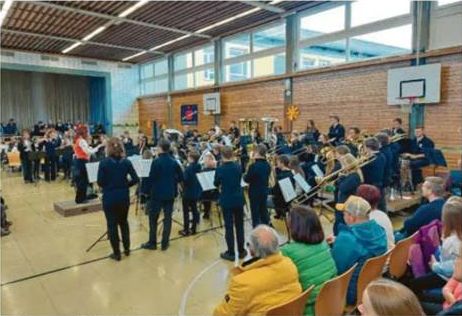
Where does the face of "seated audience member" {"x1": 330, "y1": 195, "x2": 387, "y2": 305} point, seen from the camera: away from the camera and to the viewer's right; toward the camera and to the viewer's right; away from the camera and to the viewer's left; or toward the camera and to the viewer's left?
away from the camera and to the viewer's left

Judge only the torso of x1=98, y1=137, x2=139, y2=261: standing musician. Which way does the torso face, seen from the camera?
away from the camera

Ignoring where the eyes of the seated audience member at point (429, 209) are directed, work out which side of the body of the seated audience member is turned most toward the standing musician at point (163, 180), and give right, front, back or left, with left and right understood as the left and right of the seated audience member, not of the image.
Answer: front

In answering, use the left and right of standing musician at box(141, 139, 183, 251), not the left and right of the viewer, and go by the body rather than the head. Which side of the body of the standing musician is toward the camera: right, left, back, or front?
back

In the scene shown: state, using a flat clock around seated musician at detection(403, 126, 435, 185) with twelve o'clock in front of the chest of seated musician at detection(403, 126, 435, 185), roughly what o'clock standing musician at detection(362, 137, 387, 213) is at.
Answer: standing musician at detection(362, 137, 387, 213) is roughly at 11 o'clock from seated musician at detection(403, 126, 435, 185).

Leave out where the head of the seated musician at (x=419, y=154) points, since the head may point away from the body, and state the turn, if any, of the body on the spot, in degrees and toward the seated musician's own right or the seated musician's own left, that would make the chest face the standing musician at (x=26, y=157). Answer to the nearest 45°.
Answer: approximately 45° to the seated musician's own right

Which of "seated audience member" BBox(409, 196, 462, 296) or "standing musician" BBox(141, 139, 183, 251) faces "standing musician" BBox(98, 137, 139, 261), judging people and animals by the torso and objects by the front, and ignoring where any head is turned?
the seated audience member

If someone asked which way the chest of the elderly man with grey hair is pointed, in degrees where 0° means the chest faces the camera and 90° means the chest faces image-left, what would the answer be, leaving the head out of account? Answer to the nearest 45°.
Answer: approximately 135°

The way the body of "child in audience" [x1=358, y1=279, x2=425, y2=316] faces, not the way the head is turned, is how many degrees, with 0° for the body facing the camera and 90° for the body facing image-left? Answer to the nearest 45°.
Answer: approximately 135°

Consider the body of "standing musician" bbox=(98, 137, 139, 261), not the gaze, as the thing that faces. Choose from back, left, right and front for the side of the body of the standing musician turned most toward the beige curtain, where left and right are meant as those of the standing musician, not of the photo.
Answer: front

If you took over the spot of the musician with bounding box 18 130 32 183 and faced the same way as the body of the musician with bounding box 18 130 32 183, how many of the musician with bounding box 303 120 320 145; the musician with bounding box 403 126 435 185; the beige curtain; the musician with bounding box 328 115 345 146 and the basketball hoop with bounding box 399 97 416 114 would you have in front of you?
4

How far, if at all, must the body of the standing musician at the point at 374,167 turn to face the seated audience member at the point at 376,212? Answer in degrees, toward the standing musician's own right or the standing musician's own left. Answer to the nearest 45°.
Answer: approximately 90° to the standing musician's own left

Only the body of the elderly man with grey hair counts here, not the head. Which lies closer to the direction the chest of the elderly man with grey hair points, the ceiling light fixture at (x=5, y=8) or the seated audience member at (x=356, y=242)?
the ceiling light fixture

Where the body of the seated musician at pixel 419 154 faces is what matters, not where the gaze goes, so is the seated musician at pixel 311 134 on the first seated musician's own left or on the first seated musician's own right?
on the first seated musician's own right

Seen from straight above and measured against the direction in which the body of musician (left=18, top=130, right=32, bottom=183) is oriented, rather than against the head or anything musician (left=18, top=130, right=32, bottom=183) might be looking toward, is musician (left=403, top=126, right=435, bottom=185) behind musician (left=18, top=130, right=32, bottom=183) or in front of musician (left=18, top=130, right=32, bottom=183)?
in front
